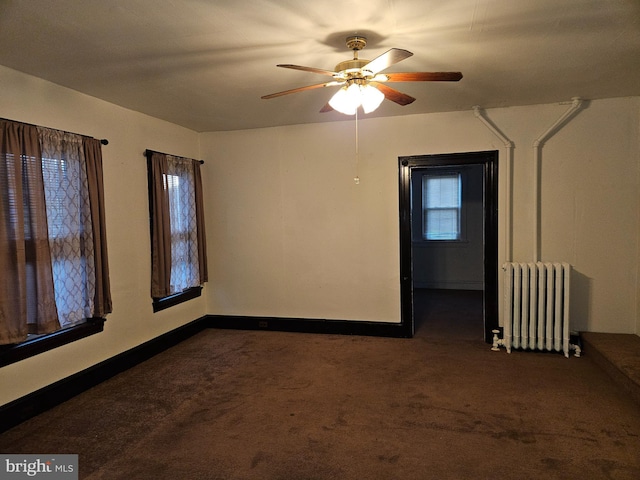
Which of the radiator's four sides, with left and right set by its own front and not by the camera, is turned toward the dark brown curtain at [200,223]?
right

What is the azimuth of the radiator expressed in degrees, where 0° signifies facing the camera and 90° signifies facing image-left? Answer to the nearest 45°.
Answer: approximately 0°

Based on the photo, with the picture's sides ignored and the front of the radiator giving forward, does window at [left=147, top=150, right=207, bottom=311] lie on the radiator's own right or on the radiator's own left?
on the radiator's own right

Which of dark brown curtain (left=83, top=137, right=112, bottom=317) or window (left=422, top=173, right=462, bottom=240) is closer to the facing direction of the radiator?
the dark brown curtain

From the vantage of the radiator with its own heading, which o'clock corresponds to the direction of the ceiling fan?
The ceiling fan is roughly at 1 o'clock from the radiator.

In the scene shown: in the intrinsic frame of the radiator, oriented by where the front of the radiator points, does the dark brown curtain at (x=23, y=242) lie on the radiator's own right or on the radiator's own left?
on the radiator's own right

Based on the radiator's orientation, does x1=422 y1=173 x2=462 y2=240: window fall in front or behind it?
behind

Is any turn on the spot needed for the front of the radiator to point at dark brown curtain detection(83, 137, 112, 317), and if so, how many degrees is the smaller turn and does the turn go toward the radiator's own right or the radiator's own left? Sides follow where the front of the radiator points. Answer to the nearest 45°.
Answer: approximately 45° to the radiator's own right

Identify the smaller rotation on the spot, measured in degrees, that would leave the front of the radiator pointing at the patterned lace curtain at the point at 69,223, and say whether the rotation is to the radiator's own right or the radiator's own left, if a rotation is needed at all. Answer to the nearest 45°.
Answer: approximately 45° to the radiator's own right

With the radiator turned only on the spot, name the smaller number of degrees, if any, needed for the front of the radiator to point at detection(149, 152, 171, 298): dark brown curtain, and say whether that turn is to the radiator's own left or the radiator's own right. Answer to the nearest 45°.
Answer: approximately 45° to the radiator's own right
